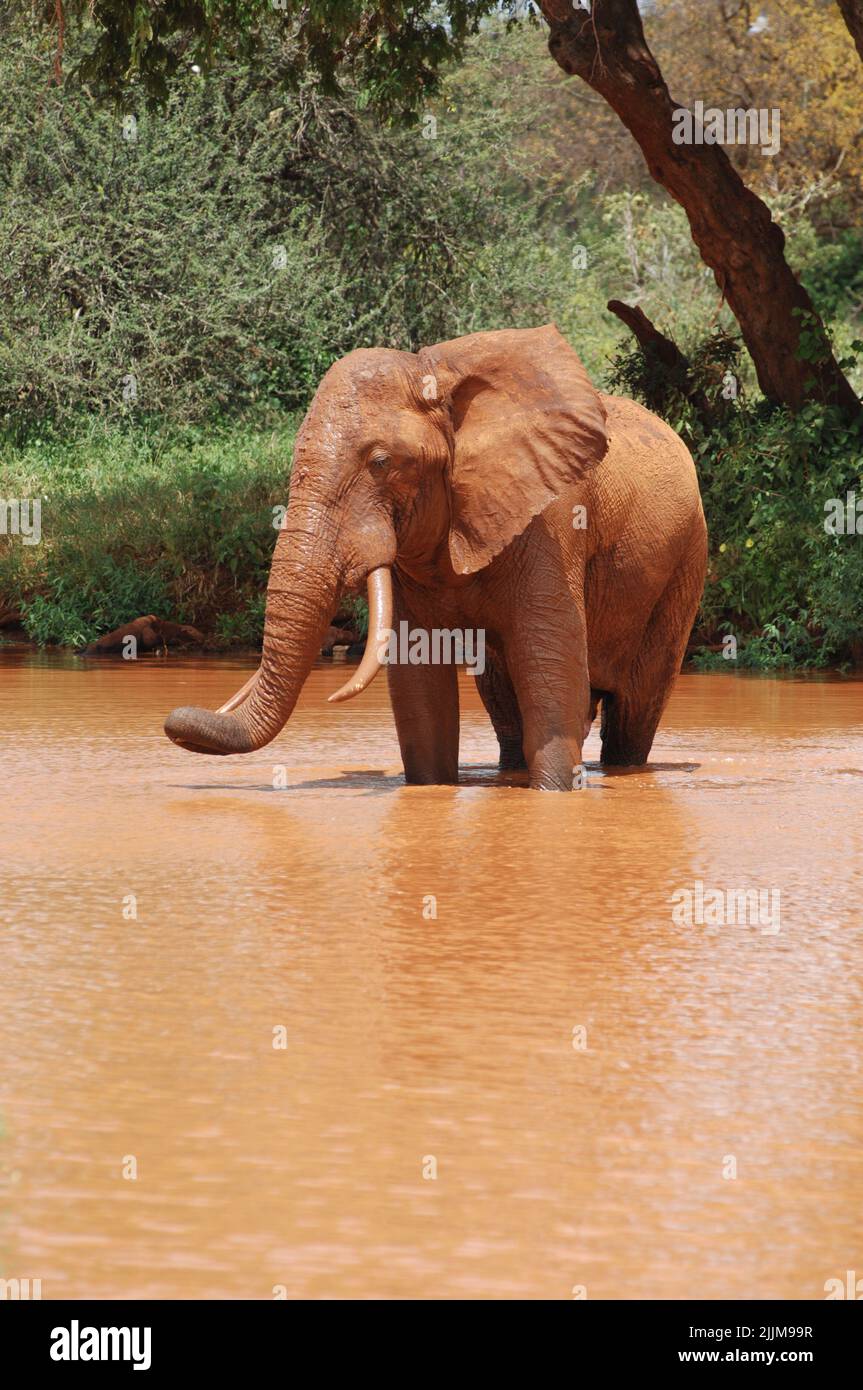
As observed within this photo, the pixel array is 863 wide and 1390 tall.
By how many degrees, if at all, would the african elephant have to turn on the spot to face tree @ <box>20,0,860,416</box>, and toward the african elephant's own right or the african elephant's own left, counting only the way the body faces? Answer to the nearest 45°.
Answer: approximately 135° to the african elephant's own right

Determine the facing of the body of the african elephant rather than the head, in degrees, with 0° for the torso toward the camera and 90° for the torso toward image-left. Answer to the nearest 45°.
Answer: approximately 45°
